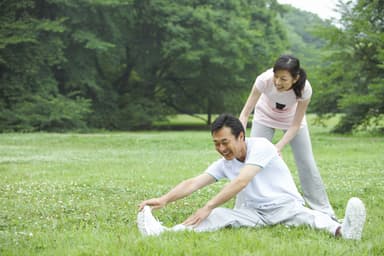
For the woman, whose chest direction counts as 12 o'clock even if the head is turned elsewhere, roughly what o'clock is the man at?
The man is roughly at 11 o'clock from the woman.

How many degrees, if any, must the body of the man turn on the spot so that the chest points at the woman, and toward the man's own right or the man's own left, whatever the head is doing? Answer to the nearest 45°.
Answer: approximately 135° to the man's own right

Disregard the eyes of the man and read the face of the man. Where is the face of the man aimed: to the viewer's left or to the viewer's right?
to the viewer's left

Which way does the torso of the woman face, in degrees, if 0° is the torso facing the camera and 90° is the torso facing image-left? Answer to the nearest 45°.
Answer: approximately 45°

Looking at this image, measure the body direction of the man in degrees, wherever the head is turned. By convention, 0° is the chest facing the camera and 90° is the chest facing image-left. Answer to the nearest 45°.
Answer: approximately 45°
